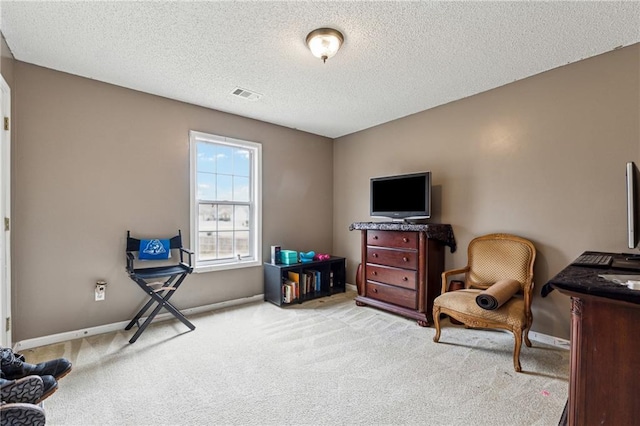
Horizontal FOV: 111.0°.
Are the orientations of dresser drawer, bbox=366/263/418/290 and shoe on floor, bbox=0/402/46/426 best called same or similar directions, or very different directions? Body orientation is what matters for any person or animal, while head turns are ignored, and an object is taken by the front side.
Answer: very different directions

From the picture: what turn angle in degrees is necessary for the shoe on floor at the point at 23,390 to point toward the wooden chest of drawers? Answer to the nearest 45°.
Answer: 0° — it already faces it

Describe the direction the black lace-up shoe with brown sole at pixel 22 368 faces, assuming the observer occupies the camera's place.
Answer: facing to the right of the viewer

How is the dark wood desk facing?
to the viewer's left

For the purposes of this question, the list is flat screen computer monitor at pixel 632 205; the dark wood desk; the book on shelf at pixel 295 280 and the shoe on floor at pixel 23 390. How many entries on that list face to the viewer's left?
2

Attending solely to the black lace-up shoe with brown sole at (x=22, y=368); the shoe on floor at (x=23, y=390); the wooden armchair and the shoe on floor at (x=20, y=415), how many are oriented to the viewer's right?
3

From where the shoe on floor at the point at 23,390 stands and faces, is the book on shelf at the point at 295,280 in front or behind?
in front

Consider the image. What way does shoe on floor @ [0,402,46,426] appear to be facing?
to the viewer's right

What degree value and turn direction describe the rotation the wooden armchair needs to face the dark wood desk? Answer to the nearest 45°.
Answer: approximately 45° to its left

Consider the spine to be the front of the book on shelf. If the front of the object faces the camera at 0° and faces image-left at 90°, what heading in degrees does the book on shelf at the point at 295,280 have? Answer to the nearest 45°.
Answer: approximately 315°
